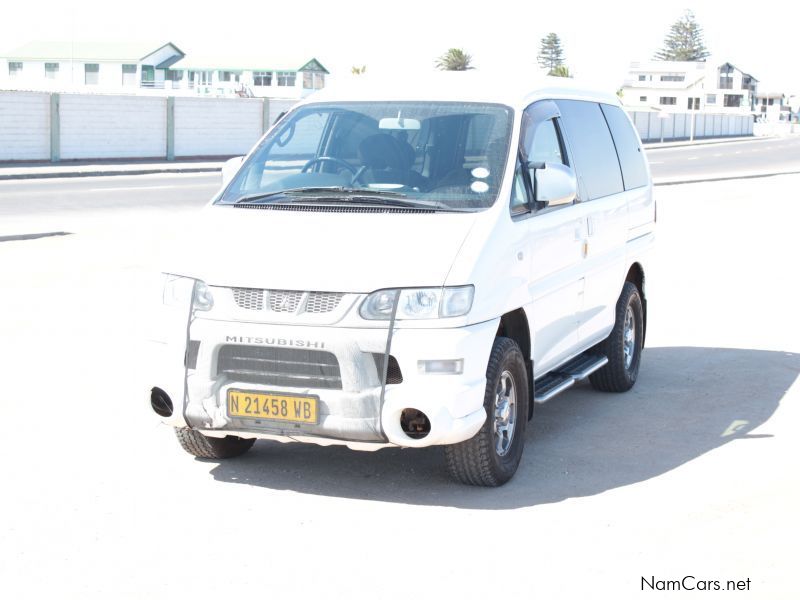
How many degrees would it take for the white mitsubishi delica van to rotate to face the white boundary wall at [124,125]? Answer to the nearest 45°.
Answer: approximately 135° to its right

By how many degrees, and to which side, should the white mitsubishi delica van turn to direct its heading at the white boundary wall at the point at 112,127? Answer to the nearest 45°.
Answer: approximately 135° to its right

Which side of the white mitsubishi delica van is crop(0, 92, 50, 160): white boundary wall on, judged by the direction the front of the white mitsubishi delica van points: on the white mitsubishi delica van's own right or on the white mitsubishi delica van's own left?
on the white mitsubishi delica van's own right

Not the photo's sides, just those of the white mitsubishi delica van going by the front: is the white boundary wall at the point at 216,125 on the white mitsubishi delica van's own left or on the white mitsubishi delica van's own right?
on the white mitsubishi delica van's own right

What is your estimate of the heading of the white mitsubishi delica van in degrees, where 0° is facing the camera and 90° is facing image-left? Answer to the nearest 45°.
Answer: approximately 45°
